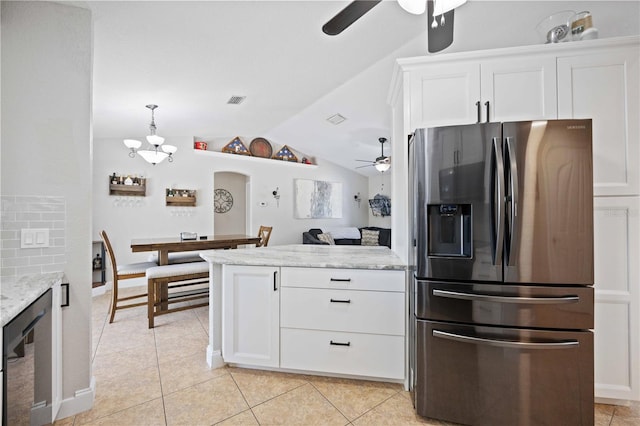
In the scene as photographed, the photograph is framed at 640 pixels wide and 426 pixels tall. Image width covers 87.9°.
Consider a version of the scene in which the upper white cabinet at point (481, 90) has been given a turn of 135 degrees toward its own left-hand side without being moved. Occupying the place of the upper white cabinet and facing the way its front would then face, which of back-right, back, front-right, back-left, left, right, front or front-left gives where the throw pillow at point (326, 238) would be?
left

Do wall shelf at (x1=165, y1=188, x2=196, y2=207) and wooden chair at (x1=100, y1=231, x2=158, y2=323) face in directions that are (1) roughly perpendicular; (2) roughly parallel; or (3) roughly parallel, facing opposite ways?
roughly perpendicular

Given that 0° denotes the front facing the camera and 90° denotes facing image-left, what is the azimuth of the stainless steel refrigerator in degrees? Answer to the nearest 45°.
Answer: approximately 0°

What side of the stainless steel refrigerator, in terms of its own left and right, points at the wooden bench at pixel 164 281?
right

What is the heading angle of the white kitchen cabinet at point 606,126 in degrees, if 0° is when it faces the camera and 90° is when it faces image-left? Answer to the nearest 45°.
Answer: approximately 0°

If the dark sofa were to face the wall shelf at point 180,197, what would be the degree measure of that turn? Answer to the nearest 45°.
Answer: approximately 45° to its right

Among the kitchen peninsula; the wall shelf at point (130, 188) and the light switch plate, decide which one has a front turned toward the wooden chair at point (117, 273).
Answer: the wall shelf

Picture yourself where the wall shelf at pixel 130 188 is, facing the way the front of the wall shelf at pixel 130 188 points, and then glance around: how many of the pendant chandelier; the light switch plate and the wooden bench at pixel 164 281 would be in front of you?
3

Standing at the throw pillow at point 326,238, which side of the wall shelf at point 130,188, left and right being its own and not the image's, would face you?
left
